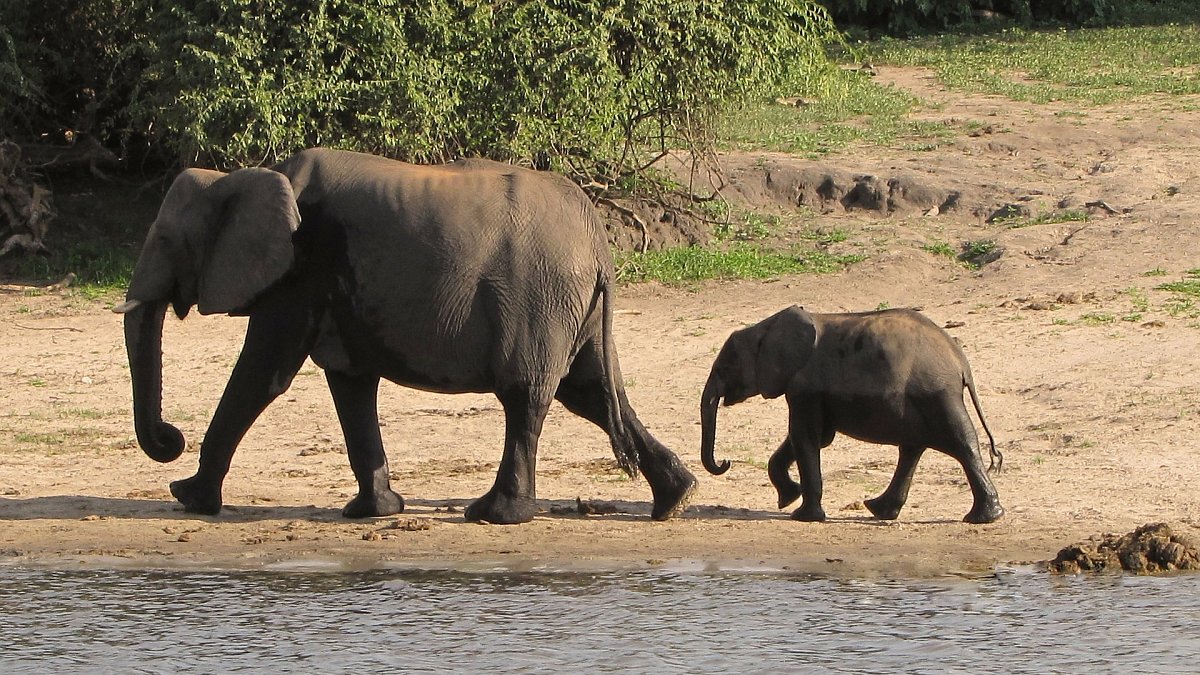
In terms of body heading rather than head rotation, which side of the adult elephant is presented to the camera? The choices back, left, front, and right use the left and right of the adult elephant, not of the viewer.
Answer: left

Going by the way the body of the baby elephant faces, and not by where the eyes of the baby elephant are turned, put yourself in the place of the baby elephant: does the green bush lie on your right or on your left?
on your right

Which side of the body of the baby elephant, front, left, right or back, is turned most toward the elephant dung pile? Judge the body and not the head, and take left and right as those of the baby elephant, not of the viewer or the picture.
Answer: back

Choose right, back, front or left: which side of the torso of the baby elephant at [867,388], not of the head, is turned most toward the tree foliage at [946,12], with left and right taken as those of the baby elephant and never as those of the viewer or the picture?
right

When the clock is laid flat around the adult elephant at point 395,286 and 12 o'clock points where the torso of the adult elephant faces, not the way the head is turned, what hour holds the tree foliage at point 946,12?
The tree foliage is roughly at 4 o'clock from the adult elephant.

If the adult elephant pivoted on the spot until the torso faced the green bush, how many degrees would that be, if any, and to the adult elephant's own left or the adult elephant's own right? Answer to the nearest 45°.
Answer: approximately 90° to the adult elephant's own right

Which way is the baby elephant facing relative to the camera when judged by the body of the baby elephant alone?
to the viewer's left

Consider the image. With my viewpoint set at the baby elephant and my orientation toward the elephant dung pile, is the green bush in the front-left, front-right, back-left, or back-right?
back-left
